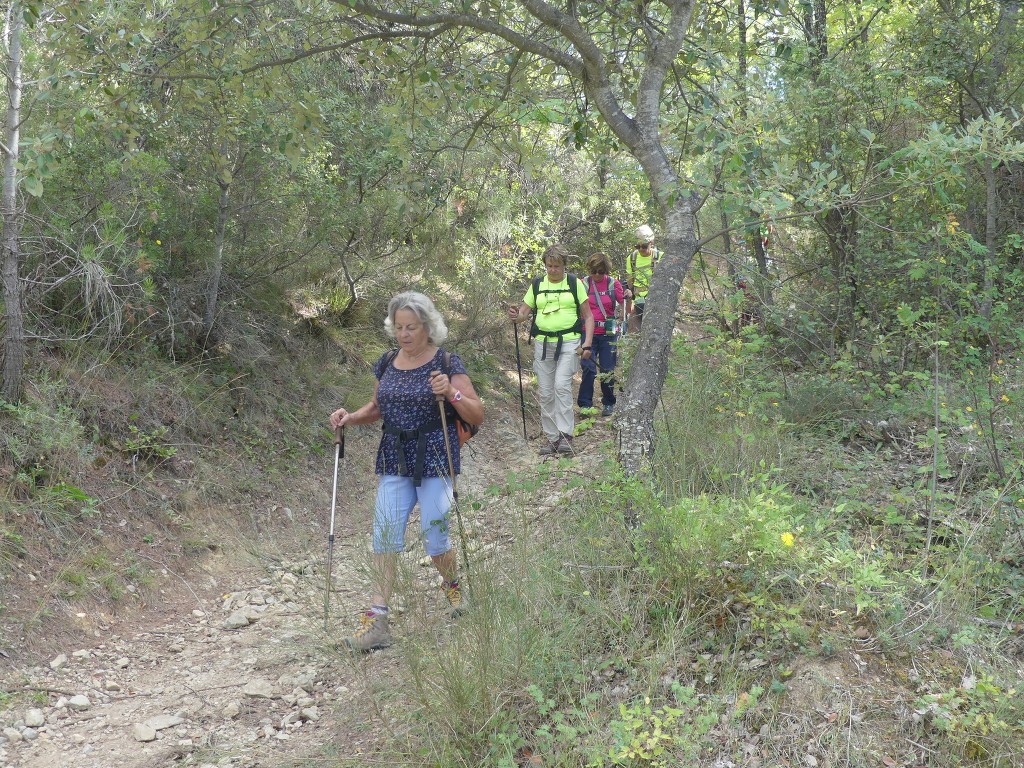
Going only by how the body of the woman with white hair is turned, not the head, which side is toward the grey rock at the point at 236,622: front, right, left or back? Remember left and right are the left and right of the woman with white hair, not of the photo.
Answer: right

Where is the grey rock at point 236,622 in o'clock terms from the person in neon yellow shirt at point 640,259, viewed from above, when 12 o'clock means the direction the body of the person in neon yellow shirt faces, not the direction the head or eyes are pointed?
The grey rock is roughly at 1 o'clock from the person in neon yellow shirt.

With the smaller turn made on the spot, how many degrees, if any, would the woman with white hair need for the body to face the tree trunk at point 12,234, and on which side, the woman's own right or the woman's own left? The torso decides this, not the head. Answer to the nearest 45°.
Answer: approximately 90° to the woman's own right

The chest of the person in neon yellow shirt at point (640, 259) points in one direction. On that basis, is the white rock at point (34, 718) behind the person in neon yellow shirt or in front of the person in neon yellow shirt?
in front

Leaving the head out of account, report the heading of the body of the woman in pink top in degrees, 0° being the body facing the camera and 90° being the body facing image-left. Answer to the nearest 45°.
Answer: approximately 0°

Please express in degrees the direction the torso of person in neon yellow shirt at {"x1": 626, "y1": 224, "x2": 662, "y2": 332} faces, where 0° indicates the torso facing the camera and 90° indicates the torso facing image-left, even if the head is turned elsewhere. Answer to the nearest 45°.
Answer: approximately 0°

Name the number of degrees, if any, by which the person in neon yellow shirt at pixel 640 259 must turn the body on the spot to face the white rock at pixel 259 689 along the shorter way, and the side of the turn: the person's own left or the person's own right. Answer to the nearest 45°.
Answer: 0° — they already face it

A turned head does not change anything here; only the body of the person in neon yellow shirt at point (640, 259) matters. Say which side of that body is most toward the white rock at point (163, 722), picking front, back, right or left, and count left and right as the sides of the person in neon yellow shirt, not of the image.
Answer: front

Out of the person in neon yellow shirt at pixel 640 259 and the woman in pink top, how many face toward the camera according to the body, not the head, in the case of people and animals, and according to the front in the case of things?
2

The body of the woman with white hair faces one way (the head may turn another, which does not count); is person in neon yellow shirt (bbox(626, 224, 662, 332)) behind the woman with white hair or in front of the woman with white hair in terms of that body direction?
behind
